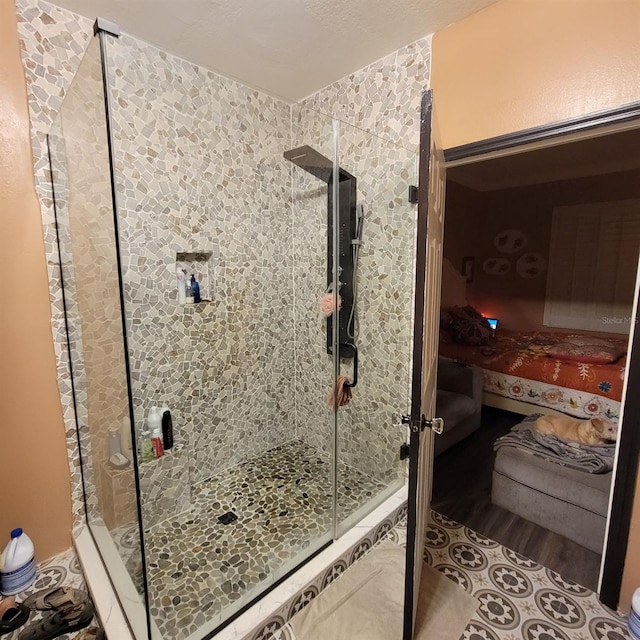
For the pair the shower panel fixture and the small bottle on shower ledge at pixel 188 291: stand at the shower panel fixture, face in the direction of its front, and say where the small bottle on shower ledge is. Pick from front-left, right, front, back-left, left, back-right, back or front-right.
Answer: front-right

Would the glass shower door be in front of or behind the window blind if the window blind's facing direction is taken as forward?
in front

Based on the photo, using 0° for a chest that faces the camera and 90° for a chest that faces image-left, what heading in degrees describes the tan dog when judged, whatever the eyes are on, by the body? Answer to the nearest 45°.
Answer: approximately 270°

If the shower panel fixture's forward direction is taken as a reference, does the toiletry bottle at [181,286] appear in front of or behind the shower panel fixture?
in front

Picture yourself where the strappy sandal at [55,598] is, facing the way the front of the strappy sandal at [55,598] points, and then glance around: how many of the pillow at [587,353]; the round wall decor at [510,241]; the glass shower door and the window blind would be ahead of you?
4

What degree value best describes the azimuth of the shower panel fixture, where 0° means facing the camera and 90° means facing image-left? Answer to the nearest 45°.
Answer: approximately 45°

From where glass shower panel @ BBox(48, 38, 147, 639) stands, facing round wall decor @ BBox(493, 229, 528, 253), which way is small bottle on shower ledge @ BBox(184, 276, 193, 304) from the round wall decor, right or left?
left

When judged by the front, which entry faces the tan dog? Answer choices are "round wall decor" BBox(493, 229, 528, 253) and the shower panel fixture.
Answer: the round wall decor

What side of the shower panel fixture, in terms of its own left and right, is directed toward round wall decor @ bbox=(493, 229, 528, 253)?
back

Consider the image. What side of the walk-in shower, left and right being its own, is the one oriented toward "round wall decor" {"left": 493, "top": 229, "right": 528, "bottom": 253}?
left

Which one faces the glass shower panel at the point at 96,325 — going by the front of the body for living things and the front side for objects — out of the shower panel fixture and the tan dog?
the shower panel fixture

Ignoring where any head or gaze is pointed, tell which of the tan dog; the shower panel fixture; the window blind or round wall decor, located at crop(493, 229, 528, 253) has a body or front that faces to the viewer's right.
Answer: the tan dog
